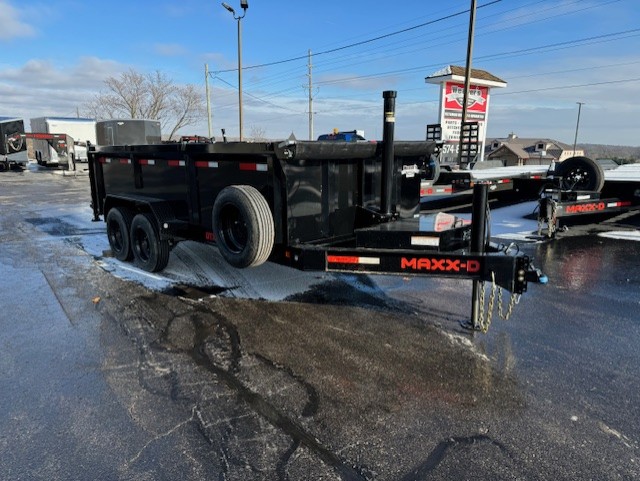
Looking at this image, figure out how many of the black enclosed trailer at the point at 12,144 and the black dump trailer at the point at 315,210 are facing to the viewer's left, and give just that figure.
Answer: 0

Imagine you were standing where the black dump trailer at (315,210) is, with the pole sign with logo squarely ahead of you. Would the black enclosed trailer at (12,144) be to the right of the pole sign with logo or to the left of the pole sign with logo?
left

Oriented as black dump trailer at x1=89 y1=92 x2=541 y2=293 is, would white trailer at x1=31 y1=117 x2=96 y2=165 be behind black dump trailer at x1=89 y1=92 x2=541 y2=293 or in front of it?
behind

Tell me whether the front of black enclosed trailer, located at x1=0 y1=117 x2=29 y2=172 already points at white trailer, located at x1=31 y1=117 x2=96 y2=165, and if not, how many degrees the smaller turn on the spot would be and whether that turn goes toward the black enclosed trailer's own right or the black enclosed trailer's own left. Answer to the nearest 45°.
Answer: approximately 45° to the black enclosed trailer's own left

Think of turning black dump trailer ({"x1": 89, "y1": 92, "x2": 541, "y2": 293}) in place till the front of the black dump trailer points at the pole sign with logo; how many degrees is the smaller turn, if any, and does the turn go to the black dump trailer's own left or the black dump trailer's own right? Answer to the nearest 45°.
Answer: approximately 135° to the black dump trailer's own left

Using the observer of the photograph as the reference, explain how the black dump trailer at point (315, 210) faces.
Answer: facing the viewer and to the right of the viewer

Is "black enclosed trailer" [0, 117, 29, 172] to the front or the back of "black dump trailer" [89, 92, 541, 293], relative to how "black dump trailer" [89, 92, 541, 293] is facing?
to the back
